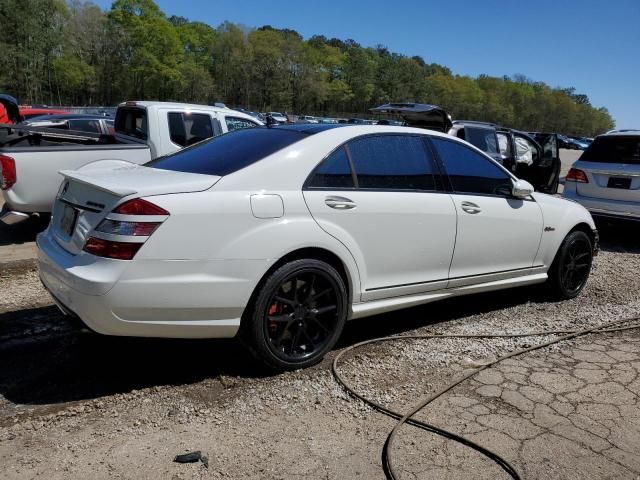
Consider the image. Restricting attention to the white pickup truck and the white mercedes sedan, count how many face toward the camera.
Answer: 0

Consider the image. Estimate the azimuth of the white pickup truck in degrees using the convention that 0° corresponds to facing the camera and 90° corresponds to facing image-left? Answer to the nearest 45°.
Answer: approximately 225°

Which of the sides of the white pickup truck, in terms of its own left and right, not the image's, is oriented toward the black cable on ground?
right

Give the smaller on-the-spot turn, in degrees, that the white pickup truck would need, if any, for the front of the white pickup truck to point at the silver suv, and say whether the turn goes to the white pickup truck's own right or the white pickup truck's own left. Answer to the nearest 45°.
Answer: approximately 45° to the white pickup truck's own right

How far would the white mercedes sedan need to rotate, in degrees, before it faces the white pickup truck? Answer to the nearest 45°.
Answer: approximately 90° to its left

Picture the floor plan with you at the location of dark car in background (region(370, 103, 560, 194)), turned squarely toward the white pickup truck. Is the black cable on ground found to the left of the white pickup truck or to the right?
left

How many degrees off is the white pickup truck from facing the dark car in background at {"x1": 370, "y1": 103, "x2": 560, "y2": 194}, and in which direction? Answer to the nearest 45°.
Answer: approximately 45° to its right

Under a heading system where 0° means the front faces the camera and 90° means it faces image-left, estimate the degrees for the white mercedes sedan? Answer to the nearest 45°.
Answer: approximately 225°

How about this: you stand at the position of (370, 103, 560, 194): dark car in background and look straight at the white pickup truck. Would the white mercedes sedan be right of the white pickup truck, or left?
left

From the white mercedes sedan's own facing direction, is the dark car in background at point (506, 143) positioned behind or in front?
in front
